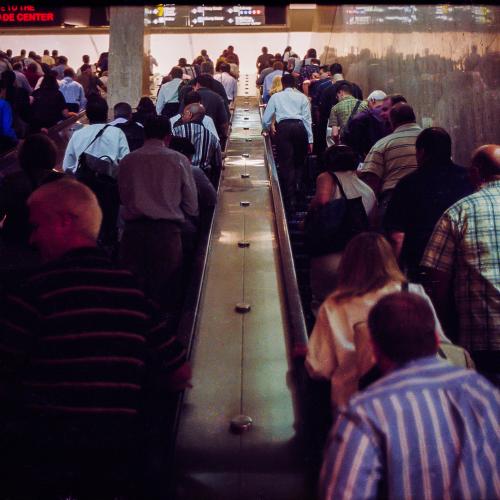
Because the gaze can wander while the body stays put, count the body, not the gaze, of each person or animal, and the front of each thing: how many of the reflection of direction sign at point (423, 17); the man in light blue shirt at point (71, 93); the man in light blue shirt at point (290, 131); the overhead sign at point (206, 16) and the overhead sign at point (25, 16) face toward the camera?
3

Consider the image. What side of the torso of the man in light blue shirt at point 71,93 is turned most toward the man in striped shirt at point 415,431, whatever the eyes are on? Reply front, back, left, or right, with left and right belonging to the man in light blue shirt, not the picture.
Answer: back

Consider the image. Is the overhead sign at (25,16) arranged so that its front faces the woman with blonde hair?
yes

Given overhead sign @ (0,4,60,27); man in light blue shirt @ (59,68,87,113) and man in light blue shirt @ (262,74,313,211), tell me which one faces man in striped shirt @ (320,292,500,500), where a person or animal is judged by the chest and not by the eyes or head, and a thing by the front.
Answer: the overhead sign

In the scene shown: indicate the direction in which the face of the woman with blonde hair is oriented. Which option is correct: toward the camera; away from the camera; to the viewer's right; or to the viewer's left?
away from the camera

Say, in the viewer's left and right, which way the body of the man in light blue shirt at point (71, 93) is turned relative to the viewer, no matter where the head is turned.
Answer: facing away from the viewer

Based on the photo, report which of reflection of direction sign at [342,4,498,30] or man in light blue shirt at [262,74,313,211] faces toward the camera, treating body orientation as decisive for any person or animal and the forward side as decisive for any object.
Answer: the reflection of direction sign

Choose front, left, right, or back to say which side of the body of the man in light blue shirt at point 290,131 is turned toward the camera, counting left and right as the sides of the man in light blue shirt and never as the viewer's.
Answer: back

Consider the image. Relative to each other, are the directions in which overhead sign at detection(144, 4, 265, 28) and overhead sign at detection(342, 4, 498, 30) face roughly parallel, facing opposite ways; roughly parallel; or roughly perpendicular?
roughly parallel

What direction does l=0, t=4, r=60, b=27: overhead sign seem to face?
toward the camera

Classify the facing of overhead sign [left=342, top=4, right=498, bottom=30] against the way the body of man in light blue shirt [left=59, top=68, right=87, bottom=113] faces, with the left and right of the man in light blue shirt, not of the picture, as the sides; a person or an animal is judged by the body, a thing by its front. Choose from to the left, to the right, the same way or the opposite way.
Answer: the opposite way

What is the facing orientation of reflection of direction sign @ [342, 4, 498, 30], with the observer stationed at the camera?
facing the viewer

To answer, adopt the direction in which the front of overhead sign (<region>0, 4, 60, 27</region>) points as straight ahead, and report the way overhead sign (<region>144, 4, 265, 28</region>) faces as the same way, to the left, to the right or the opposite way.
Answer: the same way

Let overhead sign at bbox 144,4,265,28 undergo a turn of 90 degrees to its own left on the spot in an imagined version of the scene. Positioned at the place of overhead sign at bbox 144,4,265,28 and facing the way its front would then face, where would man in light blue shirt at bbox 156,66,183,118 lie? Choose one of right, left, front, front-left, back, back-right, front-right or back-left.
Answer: right

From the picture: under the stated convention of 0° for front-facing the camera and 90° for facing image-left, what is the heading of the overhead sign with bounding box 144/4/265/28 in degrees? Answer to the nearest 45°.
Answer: approximately 0°
